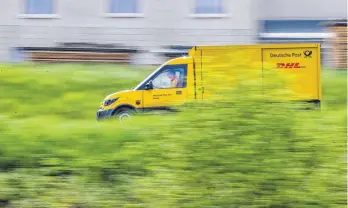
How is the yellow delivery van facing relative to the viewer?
to the viewer's left
